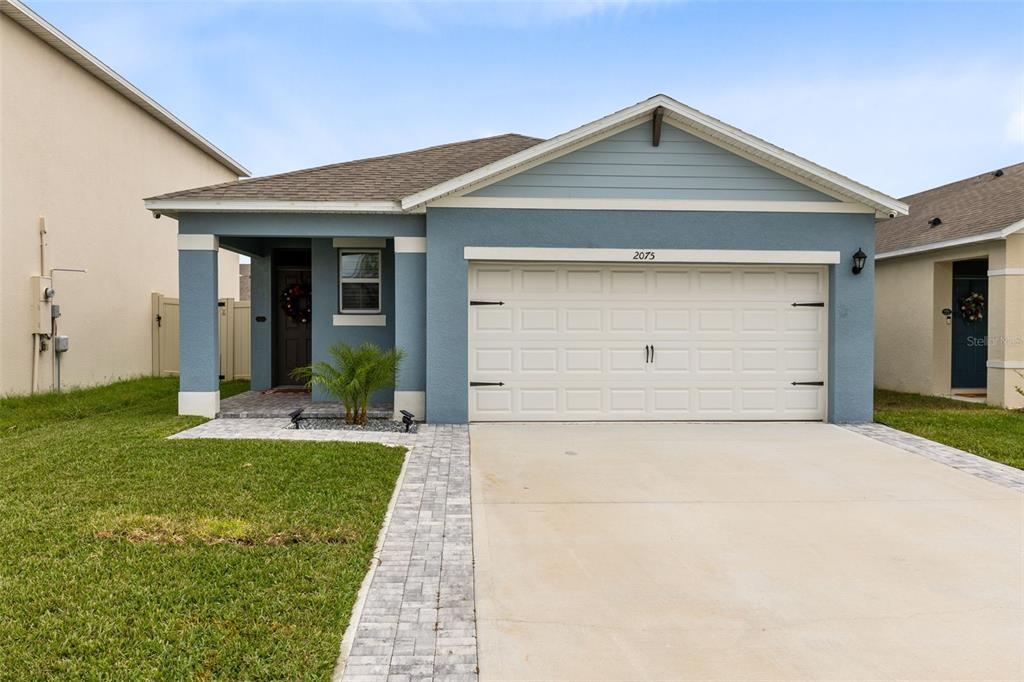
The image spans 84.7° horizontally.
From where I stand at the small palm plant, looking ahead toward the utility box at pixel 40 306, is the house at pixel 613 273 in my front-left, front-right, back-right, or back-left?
back-right

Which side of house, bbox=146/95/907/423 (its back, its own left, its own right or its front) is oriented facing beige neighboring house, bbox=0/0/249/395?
right

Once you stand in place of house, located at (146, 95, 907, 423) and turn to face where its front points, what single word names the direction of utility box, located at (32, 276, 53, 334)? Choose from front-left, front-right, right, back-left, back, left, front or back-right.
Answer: right

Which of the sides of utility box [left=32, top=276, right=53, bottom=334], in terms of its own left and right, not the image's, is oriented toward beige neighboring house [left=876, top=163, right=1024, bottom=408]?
front

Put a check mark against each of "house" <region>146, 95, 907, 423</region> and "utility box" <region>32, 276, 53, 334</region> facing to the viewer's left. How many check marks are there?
0

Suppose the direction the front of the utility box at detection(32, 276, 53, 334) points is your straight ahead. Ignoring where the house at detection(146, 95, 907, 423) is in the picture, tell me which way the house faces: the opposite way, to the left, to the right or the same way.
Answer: to the right

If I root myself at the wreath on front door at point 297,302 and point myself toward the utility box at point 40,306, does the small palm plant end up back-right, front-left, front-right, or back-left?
back-left

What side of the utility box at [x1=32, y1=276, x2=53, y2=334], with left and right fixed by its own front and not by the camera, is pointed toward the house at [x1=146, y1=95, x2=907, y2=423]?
front

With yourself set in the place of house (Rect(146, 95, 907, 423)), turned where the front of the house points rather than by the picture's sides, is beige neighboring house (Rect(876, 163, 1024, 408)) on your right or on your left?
on your left

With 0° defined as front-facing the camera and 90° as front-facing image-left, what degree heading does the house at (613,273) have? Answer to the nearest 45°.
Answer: approximately 0°
